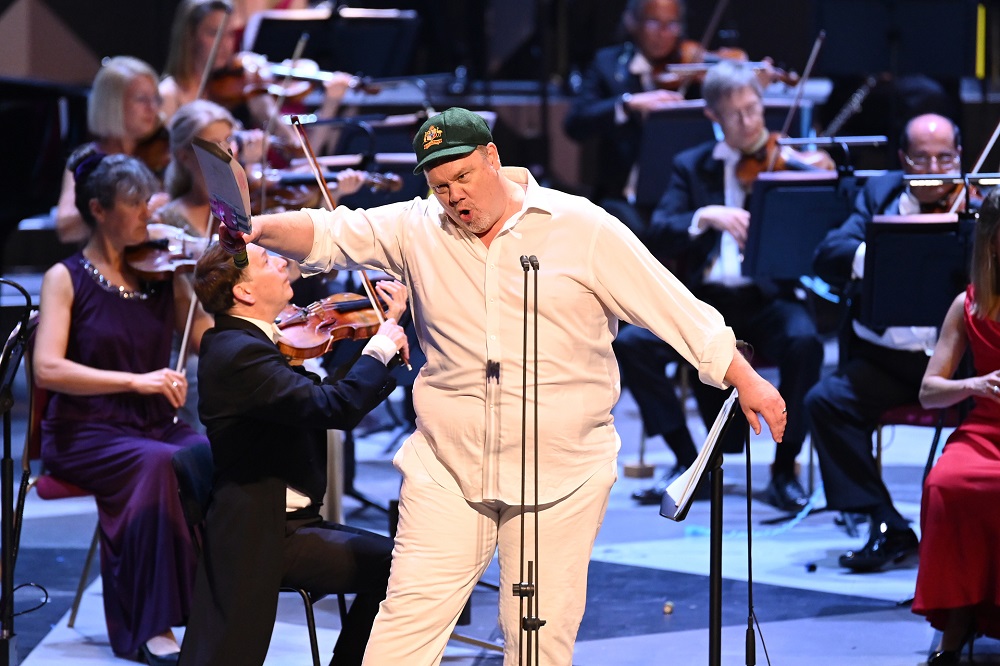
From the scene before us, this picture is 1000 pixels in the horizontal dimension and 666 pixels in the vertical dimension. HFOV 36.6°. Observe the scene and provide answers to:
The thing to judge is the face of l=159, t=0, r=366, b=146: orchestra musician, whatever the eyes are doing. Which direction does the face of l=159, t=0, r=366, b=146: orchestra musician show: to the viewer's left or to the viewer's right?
to the viewer's right

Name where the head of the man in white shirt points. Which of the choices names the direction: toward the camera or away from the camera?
toward the camera

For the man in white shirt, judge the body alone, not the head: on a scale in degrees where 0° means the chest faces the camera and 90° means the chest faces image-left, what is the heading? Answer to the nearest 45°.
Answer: approximately 0°

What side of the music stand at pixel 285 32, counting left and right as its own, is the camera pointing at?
back

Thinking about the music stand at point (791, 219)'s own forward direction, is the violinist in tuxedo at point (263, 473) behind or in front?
behind

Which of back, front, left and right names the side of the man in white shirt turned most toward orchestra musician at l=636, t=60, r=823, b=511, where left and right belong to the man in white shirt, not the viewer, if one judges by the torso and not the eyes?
back

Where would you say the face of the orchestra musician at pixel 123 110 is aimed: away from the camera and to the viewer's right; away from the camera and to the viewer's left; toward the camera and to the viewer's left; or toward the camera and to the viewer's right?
toward the camera and to the viewer's right

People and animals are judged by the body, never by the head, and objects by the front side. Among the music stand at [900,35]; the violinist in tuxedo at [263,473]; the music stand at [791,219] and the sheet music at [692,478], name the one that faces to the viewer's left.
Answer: the sheet music

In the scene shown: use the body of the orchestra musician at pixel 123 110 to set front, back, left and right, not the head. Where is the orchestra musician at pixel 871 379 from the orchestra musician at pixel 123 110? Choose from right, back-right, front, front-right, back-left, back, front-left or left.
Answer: front

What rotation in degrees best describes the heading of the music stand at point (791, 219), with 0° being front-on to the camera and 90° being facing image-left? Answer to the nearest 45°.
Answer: approximately 180°

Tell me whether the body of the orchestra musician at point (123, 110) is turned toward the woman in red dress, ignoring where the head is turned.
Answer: yes

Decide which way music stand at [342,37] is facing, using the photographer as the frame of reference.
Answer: facing away from the viewer

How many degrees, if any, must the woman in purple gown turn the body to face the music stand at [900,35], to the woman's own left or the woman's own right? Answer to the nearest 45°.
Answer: approximately 90° to the woman's own left
